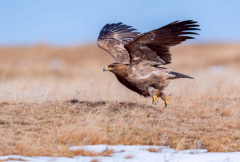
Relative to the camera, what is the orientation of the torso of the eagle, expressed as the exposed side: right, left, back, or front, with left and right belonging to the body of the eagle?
left
